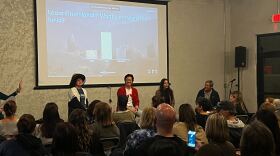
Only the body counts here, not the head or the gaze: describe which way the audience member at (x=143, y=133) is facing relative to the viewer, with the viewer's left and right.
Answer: facing away from the viewer

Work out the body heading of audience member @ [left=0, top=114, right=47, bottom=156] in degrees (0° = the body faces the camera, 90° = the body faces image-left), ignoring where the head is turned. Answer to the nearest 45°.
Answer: approximately 180°

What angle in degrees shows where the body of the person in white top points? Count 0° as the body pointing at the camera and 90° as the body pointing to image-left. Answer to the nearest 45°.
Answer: approximately 315°

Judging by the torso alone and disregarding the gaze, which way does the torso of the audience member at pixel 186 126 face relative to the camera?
away from the camera

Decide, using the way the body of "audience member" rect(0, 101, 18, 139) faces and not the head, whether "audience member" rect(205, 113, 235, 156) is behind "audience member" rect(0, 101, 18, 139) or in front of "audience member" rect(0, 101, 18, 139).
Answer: behind

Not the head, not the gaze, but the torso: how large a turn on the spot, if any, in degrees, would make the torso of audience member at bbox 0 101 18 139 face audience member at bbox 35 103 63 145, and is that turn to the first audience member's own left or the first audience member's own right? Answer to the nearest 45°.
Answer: approximately 135° to the first audience member's own right

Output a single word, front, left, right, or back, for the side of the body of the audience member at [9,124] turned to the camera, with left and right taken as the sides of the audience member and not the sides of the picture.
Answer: back
